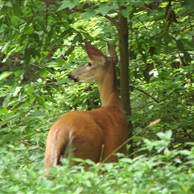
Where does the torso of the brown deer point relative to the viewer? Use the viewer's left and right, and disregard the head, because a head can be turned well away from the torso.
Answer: facing away from the viewer and to the right of the viewer

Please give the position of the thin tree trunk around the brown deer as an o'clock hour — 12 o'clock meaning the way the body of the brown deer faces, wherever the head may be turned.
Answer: The thin tree trunk is roughly at 11 o'clock from the brown deer.
